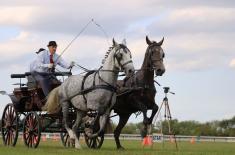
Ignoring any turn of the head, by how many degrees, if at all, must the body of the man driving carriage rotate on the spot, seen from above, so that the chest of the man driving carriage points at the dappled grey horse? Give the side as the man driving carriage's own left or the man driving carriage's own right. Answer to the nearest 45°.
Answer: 0° — they already face it

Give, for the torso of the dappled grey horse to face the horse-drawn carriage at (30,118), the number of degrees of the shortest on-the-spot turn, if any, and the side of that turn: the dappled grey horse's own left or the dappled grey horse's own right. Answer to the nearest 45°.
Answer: approximately 180°

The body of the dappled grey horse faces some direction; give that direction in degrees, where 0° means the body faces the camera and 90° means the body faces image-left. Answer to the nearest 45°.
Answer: approximately 315°

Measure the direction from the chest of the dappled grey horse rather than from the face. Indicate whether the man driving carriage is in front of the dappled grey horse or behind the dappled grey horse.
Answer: behind
